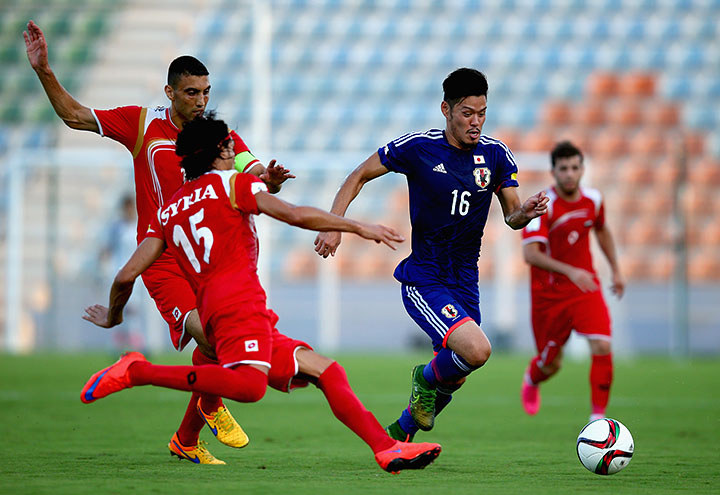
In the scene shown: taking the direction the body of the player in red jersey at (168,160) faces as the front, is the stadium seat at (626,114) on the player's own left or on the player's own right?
on the player's own left

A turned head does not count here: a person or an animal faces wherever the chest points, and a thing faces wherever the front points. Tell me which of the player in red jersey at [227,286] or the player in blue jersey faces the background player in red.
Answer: the player in red jersey

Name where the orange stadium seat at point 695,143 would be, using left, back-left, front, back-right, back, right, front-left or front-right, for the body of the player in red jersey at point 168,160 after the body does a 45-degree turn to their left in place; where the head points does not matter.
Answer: front-left

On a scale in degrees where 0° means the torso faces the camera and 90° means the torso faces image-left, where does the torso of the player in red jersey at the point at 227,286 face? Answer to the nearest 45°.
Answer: approximately 225°

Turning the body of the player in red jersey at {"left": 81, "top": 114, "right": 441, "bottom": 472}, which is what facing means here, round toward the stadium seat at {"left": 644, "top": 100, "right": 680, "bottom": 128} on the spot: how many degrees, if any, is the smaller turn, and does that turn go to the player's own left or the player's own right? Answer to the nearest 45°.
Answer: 0° — they already face it

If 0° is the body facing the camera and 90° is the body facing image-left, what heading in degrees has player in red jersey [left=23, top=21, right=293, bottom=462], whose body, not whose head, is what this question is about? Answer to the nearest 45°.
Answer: approximately 315°

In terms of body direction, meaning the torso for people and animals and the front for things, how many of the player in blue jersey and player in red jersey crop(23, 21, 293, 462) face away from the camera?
0
